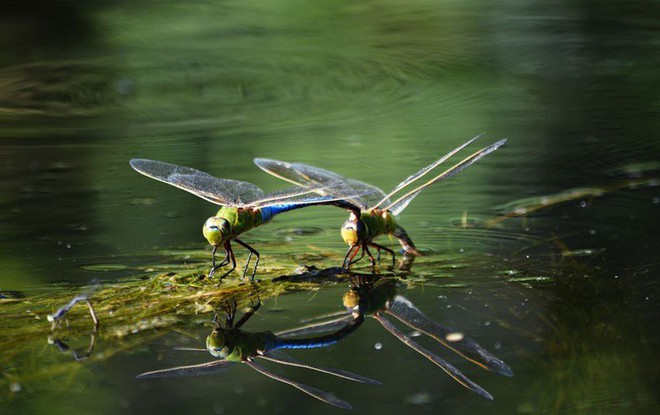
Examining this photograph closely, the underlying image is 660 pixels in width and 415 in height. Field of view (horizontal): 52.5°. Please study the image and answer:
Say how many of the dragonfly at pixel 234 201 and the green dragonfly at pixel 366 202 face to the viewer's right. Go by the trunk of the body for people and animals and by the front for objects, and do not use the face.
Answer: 0

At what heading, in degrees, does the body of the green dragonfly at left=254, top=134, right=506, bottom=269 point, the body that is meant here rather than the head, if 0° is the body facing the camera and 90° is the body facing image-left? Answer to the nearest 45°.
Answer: approximately 45°

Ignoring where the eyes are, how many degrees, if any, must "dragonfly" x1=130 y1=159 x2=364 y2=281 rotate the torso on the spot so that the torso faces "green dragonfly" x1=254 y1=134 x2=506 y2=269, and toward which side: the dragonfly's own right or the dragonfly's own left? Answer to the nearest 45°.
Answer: approximately 135° to the dragonfly's own left

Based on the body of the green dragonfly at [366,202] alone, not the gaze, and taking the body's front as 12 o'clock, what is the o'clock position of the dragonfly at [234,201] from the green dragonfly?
The dragonfly is roughly at 1 o'clock from the green dragonfly.
